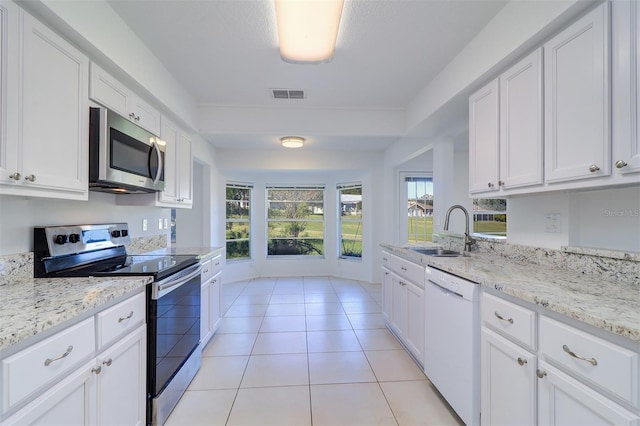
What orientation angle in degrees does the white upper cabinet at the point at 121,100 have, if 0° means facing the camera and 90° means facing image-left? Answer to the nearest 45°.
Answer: approximately 315°

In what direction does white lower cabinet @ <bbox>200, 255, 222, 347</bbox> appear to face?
to the viewer's right

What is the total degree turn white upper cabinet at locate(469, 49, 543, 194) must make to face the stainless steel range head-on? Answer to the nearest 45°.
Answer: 0° — it already faces it

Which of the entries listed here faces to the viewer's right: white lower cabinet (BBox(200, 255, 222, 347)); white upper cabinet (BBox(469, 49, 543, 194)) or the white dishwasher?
the white lower cabinet

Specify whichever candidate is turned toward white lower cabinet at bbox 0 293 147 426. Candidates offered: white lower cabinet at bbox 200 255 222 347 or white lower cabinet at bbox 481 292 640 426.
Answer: white lower cabinet at bbox 481 292 640 426

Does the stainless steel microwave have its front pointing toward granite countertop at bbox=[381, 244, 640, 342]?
yes

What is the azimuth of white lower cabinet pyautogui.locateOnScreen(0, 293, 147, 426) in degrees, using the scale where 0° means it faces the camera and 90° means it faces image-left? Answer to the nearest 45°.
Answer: approximately 315°

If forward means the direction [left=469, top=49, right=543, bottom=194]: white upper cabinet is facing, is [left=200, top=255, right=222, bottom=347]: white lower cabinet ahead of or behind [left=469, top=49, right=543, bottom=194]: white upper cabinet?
ahead

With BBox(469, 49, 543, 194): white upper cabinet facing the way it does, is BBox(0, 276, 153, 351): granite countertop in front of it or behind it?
in front

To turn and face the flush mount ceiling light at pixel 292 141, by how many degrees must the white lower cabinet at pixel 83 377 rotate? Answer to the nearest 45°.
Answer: approximately 90° to its left

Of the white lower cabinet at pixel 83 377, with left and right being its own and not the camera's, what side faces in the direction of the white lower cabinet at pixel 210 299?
left

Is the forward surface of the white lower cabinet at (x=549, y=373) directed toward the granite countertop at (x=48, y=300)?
yes
